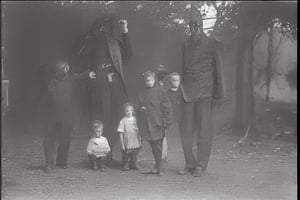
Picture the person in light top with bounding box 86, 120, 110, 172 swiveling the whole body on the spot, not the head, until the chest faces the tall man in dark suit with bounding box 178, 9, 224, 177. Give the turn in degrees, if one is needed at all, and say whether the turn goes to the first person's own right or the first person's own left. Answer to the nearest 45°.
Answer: approximately 90° to the first person's own left

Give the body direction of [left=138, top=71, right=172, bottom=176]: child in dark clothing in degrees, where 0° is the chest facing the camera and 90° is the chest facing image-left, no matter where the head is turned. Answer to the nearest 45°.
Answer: approximately 45°

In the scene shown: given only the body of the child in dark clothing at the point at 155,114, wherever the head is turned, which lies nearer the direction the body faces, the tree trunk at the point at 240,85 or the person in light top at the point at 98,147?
the person in light top

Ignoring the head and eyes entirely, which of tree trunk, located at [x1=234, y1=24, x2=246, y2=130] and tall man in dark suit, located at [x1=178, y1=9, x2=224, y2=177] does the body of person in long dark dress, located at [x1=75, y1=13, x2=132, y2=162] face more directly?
the tall man in dark suit

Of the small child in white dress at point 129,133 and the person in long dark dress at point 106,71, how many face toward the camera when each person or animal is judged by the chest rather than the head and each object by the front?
2

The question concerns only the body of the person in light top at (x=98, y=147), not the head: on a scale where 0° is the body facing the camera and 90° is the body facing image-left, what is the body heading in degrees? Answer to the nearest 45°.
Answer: approximately 0°

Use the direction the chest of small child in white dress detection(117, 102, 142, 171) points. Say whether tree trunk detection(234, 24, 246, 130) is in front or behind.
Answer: behind
